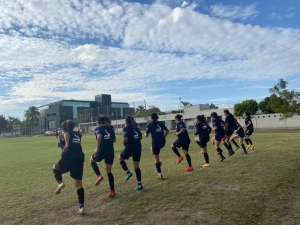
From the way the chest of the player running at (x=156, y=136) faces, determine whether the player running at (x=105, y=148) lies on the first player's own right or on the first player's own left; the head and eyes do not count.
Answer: on the first player's own left
